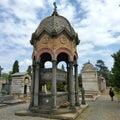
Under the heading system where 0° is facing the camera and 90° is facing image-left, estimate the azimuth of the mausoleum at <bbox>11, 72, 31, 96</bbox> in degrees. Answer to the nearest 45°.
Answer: approximately 315°
